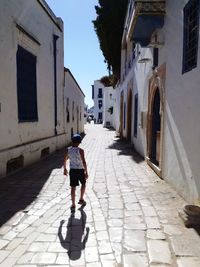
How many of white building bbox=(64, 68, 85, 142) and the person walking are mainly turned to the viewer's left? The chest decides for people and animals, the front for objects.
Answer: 0

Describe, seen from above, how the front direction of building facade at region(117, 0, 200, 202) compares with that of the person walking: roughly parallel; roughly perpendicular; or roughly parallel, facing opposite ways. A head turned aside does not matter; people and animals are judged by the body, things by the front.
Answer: roughly perpendicular

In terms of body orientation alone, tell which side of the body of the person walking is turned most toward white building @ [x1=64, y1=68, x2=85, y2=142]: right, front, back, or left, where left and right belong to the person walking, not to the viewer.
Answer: front

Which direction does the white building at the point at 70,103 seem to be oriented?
to the viewer's right

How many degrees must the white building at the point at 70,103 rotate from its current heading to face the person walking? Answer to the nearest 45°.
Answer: approximately 90° to its right

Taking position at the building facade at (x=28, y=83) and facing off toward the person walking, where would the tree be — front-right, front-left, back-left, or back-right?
back-left

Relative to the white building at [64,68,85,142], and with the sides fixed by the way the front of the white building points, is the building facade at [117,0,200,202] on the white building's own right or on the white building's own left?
on the white building's own right

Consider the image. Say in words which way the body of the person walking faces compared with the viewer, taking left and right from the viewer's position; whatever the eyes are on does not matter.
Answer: facing away from the viewer

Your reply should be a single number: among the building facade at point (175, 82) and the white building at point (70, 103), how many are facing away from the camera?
0

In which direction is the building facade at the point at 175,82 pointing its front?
to the viewer's left

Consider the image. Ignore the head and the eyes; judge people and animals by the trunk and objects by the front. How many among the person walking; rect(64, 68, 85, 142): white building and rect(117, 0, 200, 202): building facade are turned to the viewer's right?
1

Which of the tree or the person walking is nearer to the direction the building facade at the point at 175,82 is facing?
the person walking
